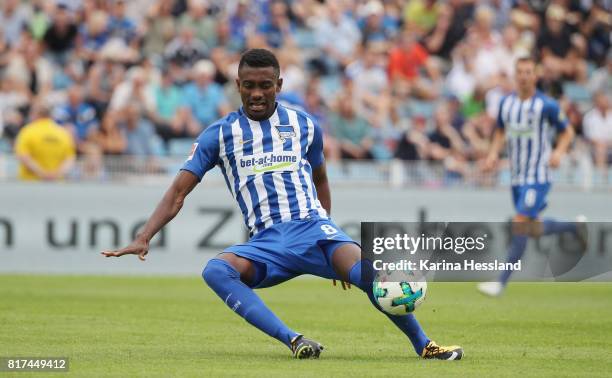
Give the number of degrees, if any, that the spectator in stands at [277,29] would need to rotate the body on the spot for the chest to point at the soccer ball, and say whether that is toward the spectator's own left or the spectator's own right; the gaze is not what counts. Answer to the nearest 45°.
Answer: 0° — they already face it

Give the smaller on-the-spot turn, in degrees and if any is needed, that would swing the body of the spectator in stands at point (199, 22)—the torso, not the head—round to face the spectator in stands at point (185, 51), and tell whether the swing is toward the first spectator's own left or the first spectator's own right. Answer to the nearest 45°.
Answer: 0° — they already face them

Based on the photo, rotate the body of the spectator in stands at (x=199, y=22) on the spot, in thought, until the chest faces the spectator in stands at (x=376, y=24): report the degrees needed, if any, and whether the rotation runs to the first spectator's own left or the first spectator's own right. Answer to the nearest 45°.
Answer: approximately 90° to the first spectator's own left

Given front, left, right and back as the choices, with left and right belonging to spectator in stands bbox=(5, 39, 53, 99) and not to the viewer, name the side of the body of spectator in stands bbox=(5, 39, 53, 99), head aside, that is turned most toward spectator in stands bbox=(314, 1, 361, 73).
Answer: left

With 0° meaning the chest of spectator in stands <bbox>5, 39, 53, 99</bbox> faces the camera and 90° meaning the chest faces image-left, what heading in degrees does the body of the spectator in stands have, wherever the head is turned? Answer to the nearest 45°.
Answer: approximately 0°

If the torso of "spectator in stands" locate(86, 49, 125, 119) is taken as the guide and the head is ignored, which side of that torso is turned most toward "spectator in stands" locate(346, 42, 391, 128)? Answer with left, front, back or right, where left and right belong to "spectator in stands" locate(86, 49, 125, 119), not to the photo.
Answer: left

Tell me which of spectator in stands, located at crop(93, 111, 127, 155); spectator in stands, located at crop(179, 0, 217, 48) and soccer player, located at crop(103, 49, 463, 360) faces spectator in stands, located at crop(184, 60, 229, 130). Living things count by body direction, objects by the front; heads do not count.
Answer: spectator in stands, located at crop(179, 0, 217, 48)

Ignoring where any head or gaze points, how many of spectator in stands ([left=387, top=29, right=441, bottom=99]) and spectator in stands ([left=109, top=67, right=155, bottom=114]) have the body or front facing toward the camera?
2
